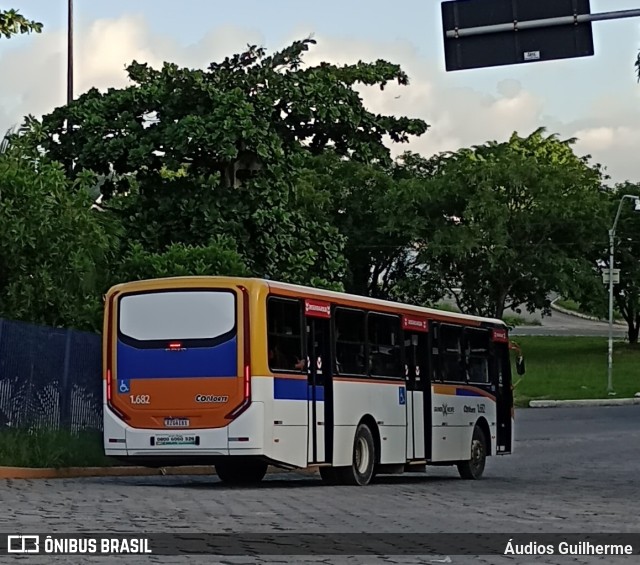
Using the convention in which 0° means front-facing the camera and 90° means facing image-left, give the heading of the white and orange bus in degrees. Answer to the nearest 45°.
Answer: approximately 225°

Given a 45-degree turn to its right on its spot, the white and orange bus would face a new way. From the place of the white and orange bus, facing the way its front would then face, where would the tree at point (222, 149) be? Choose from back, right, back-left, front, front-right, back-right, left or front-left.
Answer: left

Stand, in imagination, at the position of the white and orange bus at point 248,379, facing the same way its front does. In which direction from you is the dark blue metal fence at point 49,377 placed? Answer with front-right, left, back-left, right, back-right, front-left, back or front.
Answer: left

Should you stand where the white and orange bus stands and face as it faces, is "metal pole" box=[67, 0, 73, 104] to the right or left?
on its left
